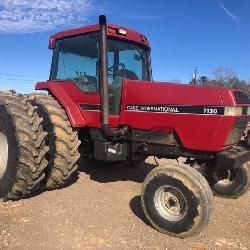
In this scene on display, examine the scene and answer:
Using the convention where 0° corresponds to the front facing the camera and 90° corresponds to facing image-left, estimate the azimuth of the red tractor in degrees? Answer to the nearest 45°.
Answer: approximately 315°
